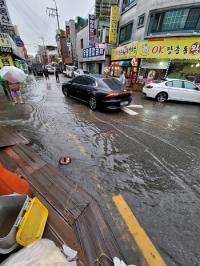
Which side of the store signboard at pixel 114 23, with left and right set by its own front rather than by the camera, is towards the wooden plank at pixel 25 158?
front

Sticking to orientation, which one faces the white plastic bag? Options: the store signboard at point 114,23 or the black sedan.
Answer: the store signboard

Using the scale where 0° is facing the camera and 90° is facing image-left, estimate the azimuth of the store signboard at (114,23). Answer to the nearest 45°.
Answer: approximately 0°

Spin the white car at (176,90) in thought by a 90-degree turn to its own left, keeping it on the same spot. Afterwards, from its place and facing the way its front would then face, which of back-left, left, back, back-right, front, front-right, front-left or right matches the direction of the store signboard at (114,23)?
front-left

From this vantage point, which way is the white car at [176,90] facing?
to the viewer's right

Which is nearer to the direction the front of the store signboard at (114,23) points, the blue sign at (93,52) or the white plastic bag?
the white plastic bag

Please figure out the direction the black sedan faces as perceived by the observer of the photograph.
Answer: facing away from the viewer and to the left of the viewer
